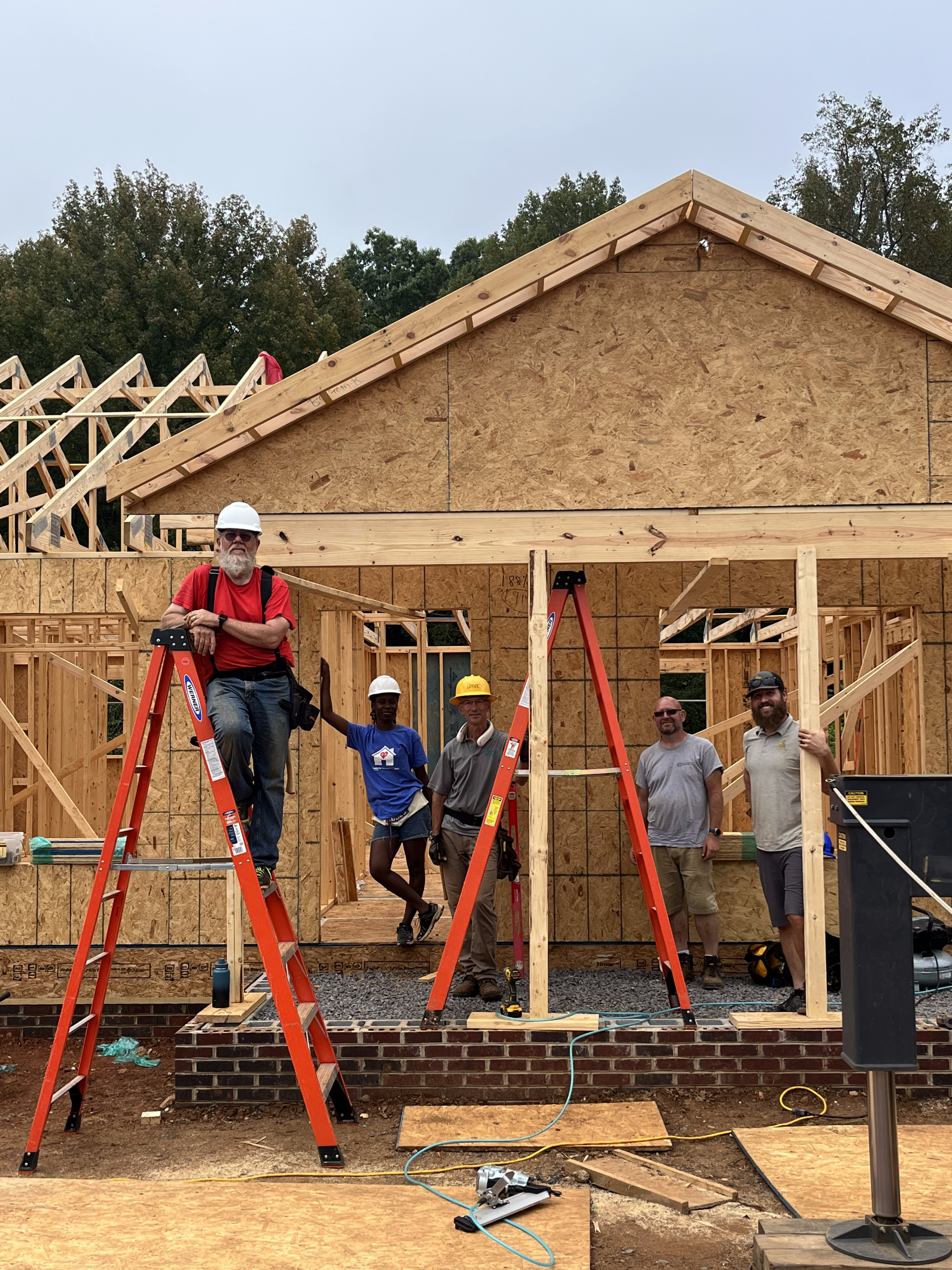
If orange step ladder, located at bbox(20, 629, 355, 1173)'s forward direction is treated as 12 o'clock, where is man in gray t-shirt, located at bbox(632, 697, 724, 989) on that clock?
The man in gray t-shirt is roughly at 11 o'clock from the orange step ladder.

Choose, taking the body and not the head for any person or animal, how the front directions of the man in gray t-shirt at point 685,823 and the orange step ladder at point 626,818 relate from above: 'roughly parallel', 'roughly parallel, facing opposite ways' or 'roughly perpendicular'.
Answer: roughly perpendicular

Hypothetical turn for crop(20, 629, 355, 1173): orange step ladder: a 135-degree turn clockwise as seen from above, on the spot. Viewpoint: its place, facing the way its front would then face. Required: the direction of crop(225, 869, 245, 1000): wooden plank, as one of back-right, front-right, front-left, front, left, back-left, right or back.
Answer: back-right

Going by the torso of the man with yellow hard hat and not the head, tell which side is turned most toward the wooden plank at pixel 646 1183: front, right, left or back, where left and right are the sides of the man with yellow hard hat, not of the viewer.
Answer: front

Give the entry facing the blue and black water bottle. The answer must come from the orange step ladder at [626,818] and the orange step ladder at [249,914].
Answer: the orange step ladder at [626,818]

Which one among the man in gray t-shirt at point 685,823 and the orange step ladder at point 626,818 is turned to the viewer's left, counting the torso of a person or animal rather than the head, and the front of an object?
the orange step ladder

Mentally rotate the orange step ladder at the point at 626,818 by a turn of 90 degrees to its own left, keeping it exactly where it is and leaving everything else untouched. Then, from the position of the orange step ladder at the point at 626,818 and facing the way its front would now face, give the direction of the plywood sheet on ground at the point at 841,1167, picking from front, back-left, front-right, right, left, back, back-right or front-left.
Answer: front-left

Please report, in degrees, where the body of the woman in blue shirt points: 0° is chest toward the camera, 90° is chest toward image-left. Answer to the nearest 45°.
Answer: approximately 0°

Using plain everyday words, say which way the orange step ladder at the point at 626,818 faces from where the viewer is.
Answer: facing to the left of the viewer

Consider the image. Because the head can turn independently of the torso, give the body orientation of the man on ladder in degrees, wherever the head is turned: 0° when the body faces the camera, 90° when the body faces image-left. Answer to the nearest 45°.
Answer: approximately 0°

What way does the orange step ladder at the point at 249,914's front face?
to the viewer's right

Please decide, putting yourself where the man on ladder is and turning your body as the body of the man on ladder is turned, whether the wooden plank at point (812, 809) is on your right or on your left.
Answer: on your left
